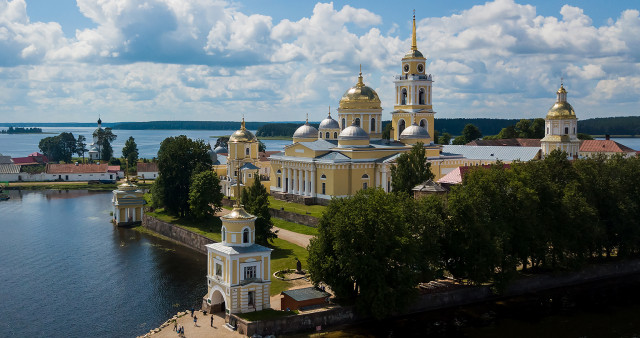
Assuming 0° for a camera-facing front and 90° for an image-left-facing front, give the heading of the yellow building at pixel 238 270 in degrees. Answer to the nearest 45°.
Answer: approximately 45°

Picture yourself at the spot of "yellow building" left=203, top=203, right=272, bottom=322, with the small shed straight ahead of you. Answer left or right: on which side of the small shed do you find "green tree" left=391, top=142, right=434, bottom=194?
left

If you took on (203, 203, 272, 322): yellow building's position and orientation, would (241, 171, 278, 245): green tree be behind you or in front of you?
behind

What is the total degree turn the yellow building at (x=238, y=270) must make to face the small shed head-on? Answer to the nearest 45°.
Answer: approximately 135° to its left

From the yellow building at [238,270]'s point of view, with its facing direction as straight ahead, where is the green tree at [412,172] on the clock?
The green tree is roughly at 6 o'clock from the yellow building.

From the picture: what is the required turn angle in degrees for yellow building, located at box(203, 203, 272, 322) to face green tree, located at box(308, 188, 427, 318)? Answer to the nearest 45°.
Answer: approximately 135° to its left

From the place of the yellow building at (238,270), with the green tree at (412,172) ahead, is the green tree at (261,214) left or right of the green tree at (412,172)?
left
